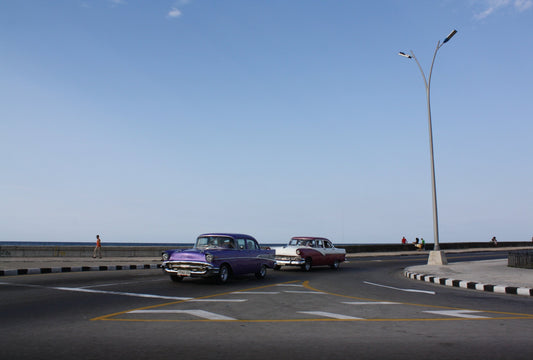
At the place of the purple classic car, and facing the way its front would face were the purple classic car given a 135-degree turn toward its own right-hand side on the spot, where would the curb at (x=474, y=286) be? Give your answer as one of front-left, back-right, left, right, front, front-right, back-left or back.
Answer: right

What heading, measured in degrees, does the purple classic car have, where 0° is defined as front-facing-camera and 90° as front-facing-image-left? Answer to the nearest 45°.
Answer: approximately 45°

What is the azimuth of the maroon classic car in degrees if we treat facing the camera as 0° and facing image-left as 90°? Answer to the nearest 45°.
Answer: approximately 45°

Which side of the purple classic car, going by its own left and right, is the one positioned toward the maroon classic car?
back

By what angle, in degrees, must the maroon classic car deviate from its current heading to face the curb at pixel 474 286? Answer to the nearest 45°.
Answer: approximately 90° to its left

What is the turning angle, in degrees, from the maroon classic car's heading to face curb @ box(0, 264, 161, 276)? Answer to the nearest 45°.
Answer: approximately 45° to its right

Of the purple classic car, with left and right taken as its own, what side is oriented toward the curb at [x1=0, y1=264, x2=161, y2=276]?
right
